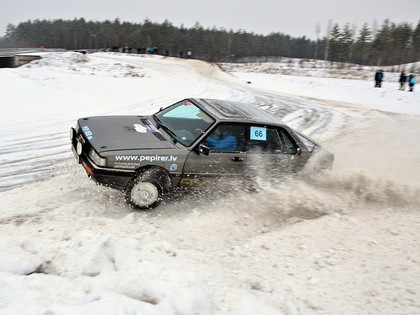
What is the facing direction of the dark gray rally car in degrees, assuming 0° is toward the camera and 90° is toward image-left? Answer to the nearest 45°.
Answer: approximately 45°
